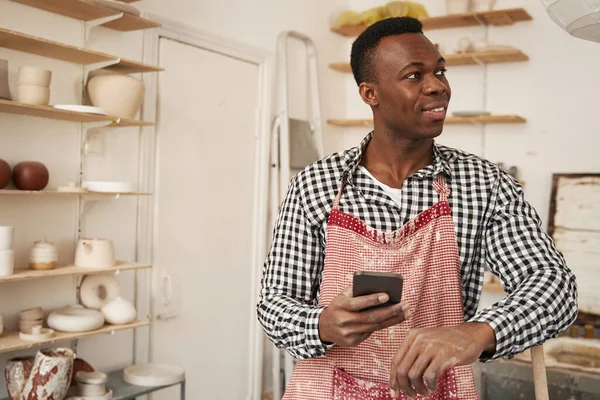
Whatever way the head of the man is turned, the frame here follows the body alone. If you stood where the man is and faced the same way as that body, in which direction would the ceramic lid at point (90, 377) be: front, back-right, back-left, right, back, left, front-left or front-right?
back-right

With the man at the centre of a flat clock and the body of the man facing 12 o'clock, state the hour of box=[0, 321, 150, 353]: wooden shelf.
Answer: The wooden shelf is roughly at 4 o'clock from the man.

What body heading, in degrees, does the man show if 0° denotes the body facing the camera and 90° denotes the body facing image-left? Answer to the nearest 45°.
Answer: approximately 0°

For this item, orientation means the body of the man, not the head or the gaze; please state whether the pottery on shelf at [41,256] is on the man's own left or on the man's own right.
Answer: on the man's own right

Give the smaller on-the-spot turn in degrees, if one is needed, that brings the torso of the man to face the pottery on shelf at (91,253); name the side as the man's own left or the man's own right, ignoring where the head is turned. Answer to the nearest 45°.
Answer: approximately 135° to the man's own right

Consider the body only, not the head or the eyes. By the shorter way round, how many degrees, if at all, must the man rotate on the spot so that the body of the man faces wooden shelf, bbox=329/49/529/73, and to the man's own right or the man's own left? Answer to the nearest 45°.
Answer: approximately 180°

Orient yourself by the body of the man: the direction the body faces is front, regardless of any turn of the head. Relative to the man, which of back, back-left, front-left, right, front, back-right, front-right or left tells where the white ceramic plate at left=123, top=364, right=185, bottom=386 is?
back-right

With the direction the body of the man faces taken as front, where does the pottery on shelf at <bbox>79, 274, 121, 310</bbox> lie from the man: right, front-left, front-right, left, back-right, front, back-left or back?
back-right

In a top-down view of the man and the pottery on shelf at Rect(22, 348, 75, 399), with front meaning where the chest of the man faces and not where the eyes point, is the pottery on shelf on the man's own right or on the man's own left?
on the man's own right

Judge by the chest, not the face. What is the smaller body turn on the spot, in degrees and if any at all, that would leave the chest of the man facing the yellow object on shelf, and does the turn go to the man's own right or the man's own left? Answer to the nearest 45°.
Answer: approximately 180°
